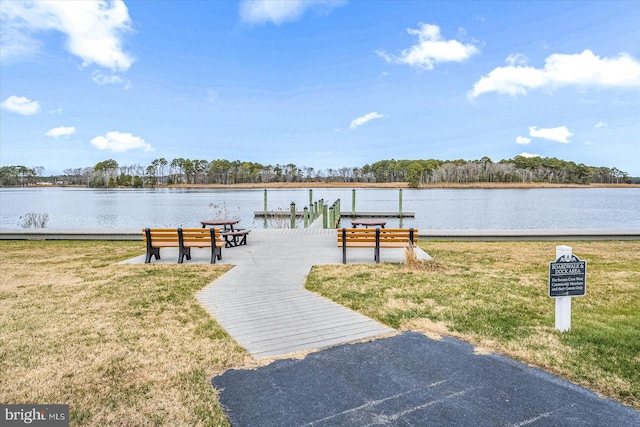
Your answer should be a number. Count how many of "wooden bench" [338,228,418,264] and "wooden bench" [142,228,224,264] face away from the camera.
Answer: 2

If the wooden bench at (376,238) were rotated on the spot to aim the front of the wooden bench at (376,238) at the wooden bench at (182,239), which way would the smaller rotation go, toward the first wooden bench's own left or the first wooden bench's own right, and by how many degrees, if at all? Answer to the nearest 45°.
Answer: approximately 90° to the first wooden bench's own left

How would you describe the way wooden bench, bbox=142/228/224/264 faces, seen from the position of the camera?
facing away from the viewer

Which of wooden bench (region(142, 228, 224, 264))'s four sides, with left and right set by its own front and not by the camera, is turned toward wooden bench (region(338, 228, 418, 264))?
right

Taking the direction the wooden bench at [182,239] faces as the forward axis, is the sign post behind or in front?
behind

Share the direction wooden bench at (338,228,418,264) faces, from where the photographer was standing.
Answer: facing away from the viewer
